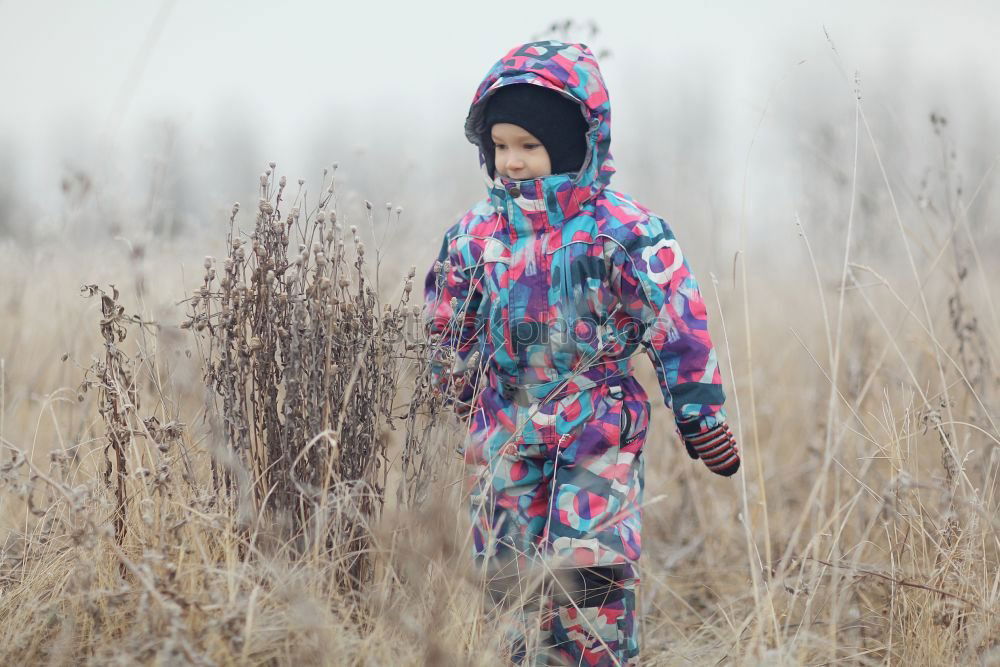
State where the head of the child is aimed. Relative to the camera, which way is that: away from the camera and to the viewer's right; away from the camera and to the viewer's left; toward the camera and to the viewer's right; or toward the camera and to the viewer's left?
toward the camera and to the viewer's left
